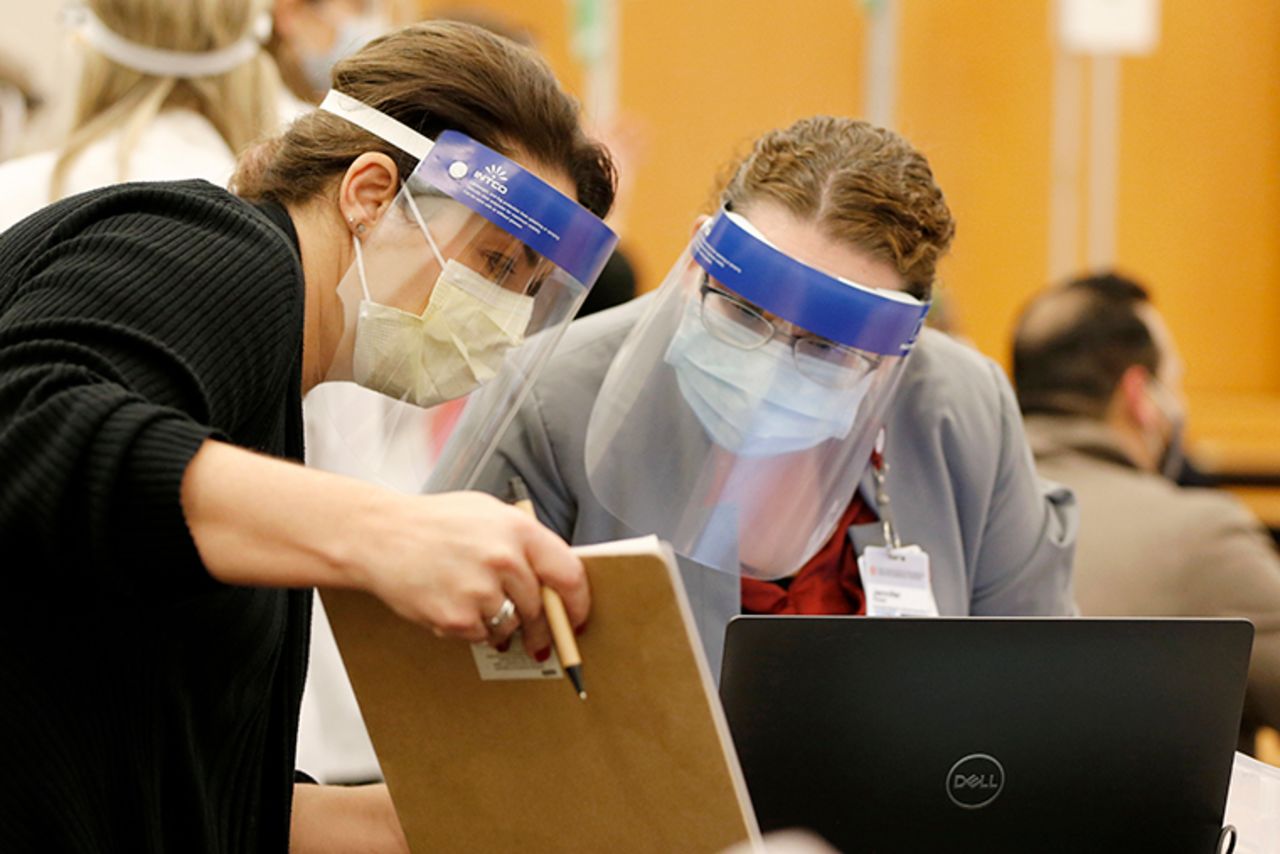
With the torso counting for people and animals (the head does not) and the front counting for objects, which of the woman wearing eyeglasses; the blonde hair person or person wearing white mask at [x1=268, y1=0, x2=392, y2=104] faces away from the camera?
the blonde hair person

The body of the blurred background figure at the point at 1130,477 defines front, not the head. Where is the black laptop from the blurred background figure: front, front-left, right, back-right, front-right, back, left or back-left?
back-right

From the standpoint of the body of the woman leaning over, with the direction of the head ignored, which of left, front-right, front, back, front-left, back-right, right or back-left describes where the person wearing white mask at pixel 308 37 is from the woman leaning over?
left

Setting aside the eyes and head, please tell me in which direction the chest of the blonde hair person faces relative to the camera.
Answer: away from the camera

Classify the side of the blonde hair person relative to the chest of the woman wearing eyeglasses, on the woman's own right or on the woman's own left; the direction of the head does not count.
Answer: on the woman's own right

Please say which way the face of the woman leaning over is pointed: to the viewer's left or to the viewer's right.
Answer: to the viewer's right

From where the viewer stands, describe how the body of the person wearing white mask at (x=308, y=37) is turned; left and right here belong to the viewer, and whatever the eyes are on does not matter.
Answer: facing the viewer and to the right of the viewer

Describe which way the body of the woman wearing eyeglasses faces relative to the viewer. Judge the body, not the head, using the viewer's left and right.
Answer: facing the viewer

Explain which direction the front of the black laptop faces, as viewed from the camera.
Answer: facing away from the viewer

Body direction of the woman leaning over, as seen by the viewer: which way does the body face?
to the viewer's right

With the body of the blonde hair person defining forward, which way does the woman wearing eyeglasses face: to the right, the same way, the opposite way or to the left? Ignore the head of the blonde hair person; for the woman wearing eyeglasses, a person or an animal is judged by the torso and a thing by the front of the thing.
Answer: the opposite way

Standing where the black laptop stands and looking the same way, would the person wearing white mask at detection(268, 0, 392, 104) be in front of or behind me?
in front

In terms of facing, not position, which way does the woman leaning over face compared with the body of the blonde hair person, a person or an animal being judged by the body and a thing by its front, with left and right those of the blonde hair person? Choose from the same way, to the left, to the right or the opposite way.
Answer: to the right

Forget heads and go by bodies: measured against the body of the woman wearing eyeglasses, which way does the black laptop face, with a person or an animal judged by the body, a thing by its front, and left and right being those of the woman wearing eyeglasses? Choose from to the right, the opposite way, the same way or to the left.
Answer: the opposite way
